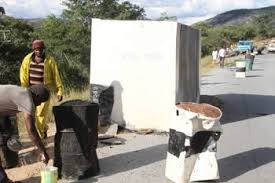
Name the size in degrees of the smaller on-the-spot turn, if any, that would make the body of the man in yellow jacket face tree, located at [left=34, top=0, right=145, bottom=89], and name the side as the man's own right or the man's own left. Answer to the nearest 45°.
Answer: approximately 180°

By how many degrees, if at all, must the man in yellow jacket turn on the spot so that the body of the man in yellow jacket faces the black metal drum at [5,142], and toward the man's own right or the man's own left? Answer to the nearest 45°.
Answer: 0° — they already face it

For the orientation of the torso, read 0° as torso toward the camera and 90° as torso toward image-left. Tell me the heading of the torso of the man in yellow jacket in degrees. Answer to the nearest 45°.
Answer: approximately 0°

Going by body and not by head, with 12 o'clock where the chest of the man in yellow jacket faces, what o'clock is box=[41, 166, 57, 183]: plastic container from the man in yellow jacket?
The plastic container is roughly at 12 o'clock from the man in yellow jacket.

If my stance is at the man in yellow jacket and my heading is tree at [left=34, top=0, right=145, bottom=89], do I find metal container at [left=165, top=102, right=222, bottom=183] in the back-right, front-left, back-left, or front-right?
back-right

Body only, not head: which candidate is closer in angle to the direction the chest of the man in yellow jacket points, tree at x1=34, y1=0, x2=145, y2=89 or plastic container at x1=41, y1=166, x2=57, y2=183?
the plastic container

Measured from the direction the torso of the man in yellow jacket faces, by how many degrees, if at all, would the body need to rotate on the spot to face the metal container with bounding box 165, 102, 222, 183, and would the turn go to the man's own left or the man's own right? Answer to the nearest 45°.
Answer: approximately 45° to the man's own left
